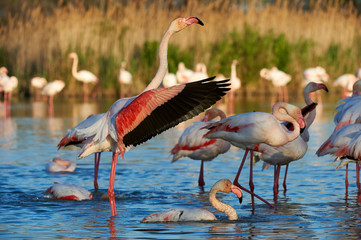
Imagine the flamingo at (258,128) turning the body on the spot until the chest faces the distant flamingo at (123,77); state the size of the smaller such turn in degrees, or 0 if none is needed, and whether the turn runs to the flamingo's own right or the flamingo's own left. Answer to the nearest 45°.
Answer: approximately 90° to the flamingo's own left

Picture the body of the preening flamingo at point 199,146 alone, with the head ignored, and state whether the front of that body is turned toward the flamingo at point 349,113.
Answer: yes

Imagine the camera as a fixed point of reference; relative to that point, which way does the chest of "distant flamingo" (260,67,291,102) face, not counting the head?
to the viewer's left

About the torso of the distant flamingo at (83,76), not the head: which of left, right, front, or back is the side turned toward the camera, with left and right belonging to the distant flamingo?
left

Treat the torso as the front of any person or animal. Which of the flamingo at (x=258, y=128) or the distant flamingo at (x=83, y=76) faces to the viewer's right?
the flamingo

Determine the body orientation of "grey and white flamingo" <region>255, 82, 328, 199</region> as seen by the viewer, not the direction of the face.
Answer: to the viewer's right
